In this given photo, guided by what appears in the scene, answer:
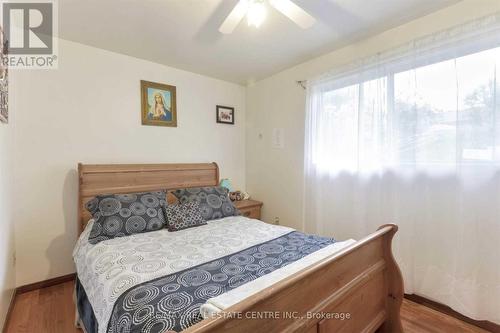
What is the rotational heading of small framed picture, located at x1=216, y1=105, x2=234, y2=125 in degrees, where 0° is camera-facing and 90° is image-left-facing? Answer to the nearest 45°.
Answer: approximately 315°

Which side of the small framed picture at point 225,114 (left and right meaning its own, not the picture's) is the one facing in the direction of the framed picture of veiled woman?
right

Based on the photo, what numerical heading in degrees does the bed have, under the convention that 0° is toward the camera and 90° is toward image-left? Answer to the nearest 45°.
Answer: approximately 315°

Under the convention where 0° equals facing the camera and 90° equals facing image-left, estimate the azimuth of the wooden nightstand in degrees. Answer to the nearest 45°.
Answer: approximately 315°
